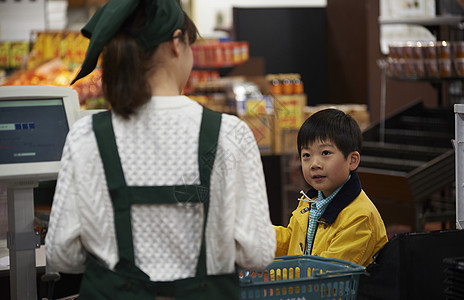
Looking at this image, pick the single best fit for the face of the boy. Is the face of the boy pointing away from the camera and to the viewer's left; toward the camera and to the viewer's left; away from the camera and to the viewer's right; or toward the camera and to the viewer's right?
toward the camera and to the viewer's left

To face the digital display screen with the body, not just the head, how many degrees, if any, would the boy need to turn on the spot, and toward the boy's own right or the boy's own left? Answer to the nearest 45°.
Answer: approximately 45° to the boy's own right

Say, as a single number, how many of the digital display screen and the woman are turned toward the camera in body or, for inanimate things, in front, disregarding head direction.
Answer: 1

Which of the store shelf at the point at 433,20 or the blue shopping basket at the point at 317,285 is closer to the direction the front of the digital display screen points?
the blue shopping basket

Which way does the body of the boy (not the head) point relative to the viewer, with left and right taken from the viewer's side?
facing the viewer and to the left of the viewer

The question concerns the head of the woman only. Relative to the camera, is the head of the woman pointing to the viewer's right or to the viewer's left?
to the viewer's right

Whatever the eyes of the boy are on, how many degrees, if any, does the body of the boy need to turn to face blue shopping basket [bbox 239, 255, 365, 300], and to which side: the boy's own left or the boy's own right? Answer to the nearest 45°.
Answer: approximately 45° to the boy's own left

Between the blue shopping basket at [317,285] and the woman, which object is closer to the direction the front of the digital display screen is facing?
the woman

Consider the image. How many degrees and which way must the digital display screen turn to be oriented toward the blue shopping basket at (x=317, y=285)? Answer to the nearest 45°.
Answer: approximately 45° to its left

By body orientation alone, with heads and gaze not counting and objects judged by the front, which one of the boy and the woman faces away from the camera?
the woman

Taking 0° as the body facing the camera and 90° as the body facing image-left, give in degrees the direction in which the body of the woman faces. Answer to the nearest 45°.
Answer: approximately 180°

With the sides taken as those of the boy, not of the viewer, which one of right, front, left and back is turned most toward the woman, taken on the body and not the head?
front

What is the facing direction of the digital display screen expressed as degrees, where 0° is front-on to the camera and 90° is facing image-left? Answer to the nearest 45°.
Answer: approximately 0°

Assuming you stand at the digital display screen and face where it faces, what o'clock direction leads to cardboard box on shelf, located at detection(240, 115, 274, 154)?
The cardboard box on shelf is roughly at 7 o'clock from the digital display screen.

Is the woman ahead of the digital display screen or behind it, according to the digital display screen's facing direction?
ahead

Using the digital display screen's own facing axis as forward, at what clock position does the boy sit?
The boy is roughly at 9 o'clock from the digital display screen.
